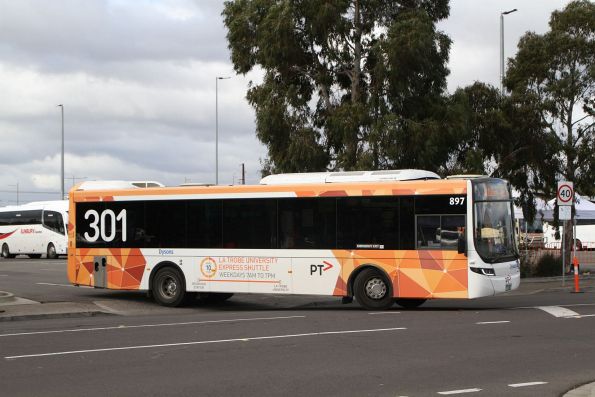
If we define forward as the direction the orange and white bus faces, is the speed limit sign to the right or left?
on its left

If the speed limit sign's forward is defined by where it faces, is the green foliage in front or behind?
behind

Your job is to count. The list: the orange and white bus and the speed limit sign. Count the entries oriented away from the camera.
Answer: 0

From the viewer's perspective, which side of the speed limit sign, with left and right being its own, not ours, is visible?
front

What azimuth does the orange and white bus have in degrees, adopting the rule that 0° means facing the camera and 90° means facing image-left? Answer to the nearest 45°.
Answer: approximately 315°

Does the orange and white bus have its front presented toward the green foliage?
no

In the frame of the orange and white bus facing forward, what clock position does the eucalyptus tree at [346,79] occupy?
The eucalyptus tree is roughly at 8 o'clock from the orange and white bus.

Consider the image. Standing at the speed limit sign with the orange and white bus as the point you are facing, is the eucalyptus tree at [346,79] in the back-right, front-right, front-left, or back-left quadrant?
front-right

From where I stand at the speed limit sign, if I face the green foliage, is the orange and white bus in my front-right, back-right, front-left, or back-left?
back-left

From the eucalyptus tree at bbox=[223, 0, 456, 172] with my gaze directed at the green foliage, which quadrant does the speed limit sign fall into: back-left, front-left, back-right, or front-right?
front-right

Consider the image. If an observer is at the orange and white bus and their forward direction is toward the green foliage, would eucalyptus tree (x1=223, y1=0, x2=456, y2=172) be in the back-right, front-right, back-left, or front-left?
front-left

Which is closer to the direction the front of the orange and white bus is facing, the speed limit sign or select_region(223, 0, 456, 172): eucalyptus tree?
the speed limit sign
